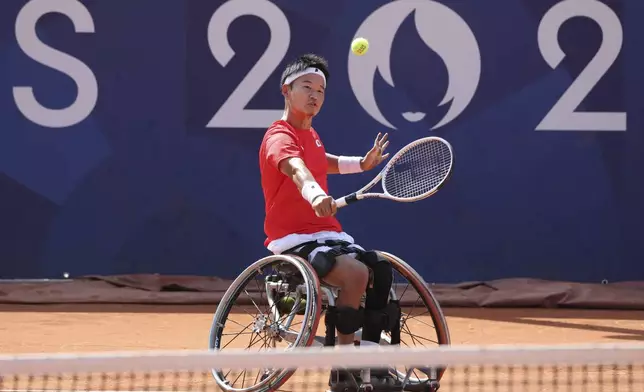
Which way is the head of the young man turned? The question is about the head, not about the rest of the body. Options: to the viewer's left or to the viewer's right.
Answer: to the viewer's right

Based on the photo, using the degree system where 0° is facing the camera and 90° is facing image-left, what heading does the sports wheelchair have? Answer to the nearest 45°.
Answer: approximately 315°
